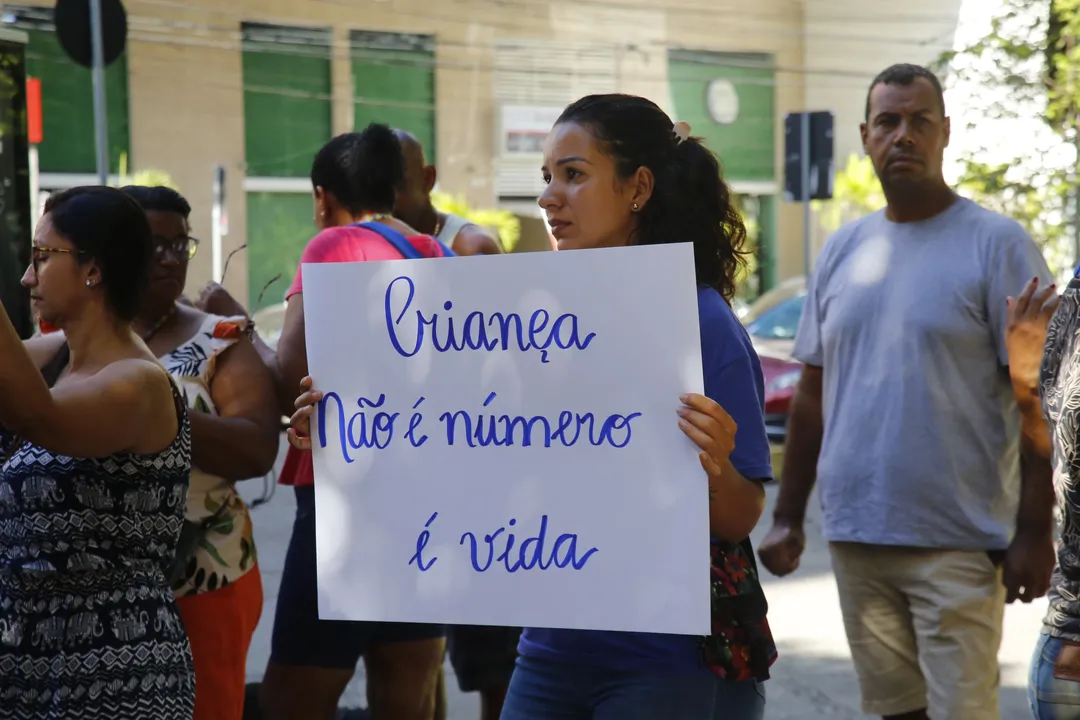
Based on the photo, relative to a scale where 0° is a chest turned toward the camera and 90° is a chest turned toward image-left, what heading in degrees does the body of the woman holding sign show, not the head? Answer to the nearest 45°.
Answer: approximately 45°

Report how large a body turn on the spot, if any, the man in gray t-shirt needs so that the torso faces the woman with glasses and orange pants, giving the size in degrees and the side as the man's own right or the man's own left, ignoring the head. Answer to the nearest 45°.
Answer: approximately 45° to the man's own right

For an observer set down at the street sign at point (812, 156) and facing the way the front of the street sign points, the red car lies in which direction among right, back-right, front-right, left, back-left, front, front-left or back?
back

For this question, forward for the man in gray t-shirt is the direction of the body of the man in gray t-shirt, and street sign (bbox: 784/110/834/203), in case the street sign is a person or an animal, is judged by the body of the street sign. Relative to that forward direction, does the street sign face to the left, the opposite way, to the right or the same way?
the opposite way

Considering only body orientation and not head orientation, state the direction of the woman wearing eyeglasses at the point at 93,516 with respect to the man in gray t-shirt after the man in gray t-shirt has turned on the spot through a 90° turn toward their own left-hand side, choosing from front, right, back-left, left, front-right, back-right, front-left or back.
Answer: back-right

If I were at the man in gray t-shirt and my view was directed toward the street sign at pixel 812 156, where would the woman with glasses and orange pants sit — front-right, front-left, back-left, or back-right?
back-left

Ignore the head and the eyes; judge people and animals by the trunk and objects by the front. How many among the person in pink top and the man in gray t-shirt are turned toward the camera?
1

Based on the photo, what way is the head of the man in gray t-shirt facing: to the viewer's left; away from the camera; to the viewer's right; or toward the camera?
toward the camera

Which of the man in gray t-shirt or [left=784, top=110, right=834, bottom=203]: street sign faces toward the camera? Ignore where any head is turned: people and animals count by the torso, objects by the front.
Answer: the man in gray t-shirt

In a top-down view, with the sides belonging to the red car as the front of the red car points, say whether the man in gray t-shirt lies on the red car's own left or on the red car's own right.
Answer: on the red car's own left

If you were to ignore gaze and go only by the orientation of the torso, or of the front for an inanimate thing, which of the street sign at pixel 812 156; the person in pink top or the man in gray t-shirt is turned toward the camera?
the man in gray t-shirt

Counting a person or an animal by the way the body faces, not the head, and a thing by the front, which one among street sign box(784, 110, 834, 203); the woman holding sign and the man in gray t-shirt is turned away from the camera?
the street sign

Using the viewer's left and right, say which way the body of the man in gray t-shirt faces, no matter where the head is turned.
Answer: facing the viewer

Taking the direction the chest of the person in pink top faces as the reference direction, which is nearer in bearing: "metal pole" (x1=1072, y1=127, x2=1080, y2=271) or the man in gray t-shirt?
the metal pole

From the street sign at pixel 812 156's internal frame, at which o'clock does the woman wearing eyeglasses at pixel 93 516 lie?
The woman wearing eyeglasses is roughly at 6 o'clock from the street sign.

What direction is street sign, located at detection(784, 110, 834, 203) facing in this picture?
away from the camera
